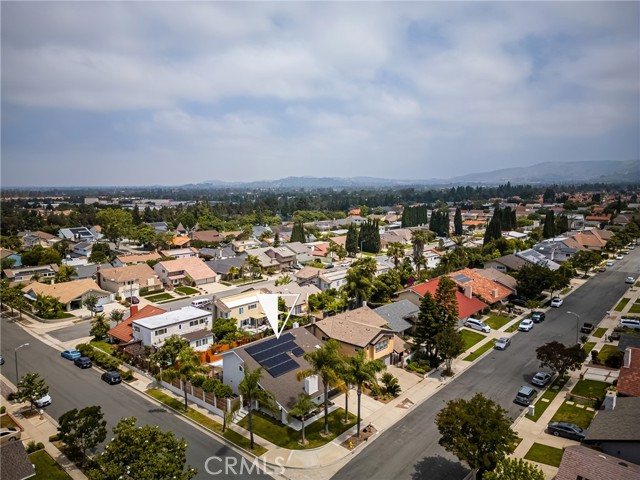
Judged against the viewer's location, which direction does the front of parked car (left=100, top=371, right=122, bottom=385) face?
facing away from the viewer and to the left of the viewer

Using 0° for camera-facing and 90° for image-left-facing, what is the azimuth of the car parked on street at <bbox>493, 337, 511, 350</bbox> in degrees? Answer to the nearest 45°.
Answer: approximately 45°

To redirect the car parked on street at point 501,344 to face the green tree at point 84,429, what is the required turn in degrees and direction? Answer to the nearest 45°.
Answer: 0° — it already faces it

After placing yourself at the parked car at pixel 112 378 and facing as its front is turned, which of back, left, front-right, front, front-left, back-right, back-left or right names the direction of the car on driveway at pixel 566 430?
back

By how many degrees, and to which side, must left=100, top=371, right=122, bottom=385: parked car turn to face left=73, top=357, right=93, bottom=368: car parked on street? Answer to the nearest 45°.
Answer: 0° — it already faces it

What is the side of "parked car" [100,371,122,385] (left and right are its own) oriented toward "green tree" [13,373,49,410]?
left

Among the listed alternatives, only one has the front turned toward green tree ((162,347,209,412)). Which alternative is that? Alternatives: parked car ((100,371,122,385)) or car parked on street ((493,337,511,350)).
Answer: the car parked on street

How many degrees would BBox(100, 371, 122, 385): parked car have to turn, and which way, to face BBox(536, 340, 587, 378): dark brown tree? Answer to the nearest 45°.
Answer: approximately 180°

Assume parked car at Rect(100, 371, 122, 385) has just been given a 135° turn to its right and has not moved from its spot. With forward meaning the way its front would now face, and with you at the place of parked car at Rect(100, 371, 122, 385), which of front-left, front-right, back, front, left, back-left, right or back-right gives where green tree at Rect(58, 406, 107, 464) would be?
right

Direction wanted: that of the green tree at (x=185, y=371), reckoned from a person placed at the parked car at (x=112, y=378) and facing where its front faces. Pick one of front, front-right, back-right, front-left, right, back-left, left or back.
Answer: back
